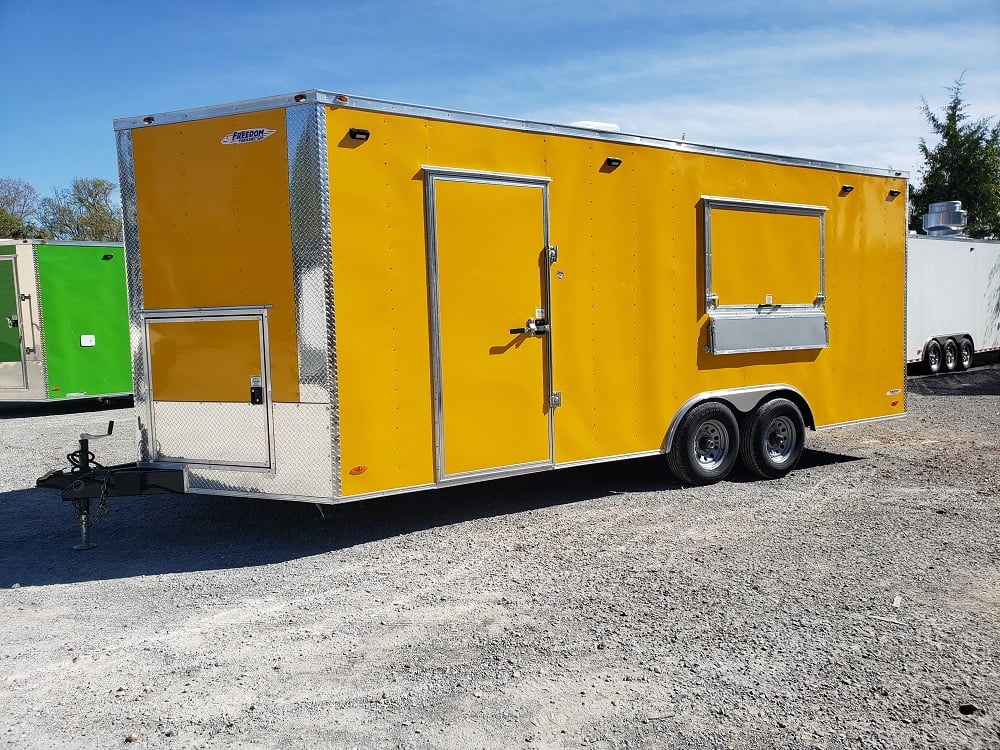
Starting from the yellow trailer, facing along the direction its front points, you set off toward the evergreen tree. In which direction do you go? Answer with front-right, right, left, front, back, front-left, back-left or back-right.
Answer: back

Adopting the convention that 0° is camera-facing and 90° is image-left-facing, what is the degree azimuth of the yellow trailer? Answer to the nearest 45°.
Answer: approximately 45°

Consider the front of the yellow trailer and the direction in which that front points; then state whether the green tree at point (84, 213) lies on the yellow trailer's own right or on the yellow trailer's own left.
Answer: on the yellow trailer's own right

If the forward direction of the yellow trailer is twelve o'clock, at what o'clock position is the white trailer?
The white trailer is roughly at 6 o'clock from the yellow trailer.

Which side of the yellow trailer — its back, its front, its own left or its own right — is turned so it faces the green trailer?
right
